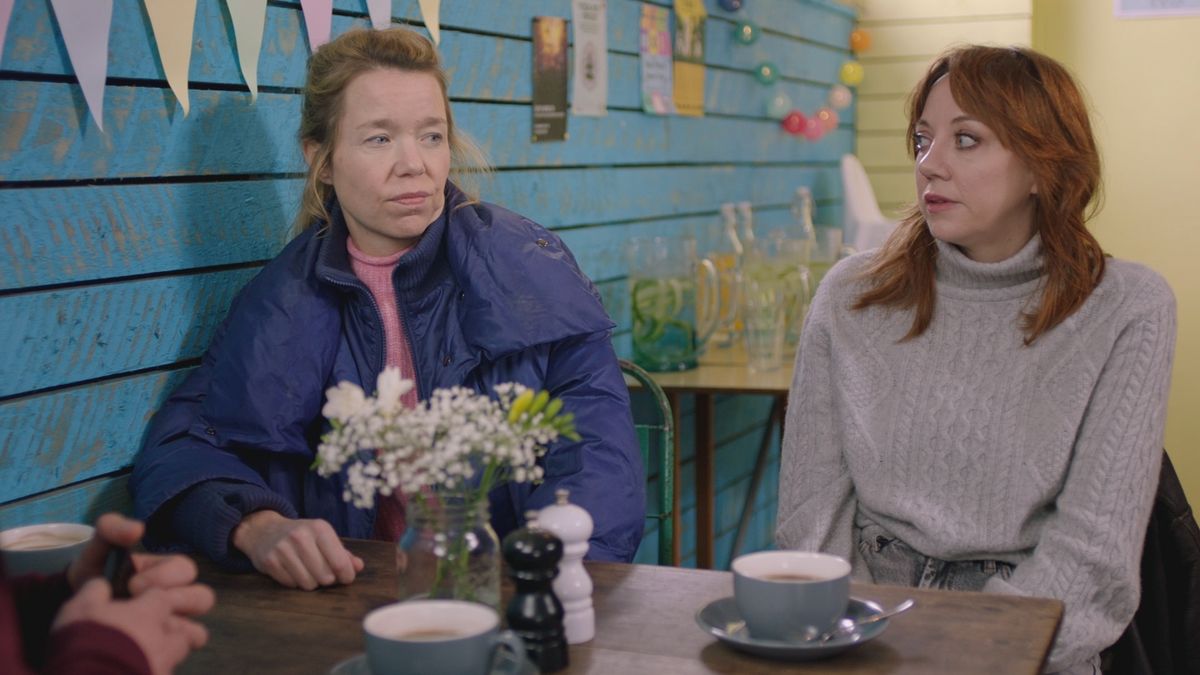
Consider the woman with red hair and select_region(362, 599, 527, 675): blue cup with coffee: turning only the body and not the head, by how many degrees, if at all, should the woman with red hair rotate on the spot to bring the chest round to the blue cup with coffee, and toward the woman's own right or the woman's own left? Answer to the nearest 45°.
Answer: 0° — they already face it

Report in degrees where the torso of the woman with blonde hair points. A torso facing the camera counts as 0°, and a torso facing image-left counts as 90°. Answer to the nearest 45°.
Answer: approximately 0°

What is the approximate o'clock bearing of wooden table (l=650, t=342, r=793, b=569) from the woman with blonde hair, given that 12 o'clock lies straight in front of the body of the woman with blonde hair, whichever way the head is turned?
The wooden table is roughly at 7 o'clock from the woman with blonde hair.

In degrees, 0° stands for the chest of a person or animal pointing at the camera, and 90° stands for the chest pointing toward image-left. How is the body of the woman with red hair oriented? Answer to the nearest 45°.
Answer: approximately 45°

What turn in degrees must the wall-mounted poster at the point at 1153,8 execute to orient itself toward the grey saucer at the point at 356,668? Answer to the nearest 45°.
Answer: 0° — it already faces it

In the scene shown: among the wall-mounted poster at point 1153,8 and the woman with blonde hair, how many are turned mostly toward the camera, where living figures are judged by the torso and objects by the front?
2

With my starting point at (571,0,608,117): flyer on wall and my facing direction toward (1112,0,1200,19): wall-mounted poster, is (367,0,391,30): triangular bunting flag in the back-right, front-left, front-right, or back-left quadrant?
back-right

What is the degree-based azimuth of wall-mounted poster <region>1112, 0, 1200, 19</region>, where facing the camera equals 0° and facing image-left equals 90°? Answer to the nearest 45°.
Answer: approximately 0°

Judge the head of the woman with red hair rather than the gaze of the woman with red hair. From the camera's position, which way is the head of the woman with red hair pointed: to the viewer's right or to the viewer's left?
to the viewer's left
